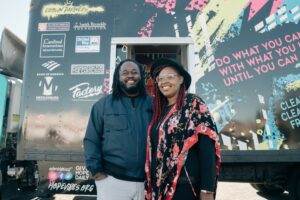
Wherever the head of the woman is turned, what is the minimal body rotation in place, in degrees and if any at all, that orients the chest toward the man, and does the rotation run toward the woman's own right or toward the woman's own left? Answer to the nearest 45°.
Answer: approximately 90° to the woman's own right

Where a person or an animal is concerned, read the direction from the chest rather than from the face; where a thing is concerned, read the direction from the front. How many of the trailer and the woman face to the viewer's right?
0

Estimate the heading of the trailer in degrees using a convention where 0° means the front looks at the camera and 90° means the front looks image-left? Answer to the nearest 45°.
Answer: approximately 90°

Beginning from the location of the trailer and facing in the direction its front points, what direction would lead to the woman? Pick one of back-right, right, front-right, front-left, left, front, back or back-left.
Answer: left

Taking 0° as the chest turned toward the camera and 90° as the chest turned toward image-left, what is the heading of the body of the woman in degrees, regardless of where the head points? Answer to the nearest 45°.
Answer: approximately 45°

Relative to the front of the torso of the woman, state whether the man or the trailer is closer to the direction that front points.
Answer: the man
